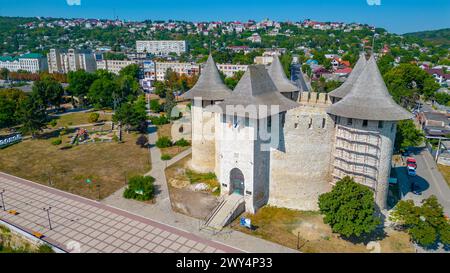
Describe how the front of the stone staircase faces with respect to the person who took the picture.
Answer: facing the viewer and to the left of the viewer

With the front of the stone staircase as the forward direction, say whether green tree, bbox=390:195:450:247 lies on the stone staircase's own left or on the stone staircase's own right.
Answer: on the stone staircase's own left

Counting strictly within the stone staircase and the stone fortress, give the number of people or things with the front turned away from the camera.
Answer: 0

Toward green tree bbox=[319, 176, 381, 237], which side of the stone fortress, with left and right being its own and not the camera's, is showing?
left

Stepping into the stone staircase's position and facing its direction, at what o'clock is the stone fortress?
The stone fortress is roughly at 7 o'clock from the stone staircase.

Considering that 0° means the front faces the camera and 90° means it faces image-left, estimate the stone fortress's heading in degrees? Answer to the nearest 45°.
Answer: approximately 45°

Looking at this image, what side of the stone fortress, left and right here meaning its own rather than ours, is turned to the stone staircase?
front

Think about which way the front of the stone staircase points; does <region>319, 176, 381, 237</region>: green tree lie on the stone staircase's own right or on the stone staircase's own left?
on the stone staircase's own left

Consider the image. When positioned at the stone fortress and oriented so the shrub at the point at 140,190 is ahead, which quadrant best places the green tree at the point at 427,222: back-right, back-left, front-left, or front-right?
back-left

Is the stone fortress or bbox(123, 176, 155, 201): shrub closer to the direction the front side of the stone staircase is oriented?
the shrub

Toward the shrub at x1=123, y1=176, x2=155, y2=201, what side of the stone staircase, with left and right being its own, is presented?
right

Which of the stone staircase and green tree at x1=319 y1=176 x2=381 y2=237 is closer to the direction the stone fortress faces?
the stone staircase
